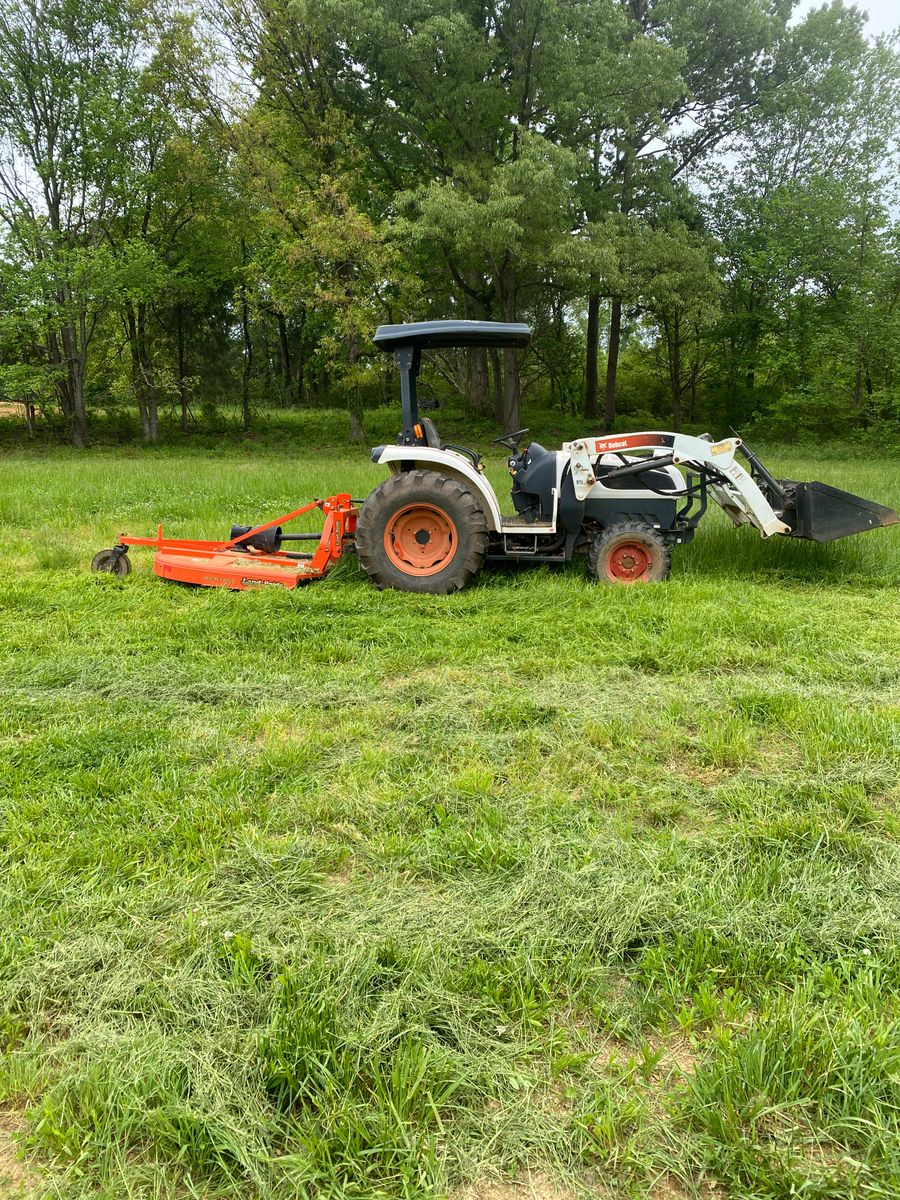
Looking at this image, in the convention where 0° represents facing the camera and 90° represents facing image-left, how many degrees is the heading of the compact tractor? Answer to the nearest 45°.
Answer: approximately 270°
